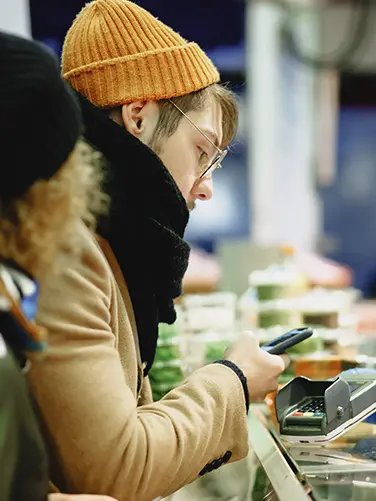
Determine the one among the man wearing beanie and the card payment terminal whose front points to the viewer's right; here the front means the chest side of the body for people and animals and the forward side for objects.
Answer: the man wearing beanie

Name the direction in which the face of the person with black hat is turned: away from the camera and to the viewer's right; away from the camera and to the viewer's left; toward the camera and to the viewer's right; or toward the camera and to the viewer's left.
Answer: away from the camera and to the viewer's right

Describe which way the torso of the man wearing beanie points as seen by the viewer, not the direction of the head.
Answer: to the viewer's right

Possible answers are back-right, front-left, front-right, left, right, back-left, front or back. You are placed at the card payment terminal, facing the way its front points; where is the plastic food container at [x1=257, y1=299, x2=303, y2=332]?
back-right

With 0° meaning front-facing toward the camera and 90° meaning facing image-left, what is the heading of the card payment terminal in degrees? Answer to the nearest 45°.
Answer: approximately 45°

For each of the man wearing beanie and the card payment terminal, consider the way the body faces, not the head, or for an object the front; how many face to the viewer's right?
1

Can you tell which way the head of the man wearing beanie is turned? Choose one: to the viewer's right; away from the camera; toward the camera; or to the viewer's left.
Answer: to the viewer's right

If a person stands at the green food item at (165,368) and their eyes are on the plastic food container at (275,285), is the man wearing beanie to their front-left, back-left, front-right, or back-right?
back-right
